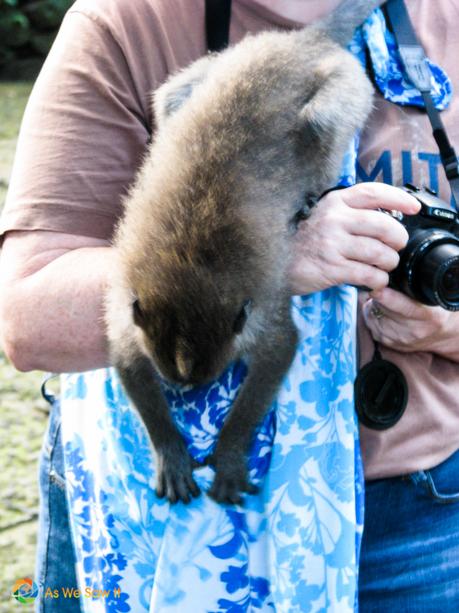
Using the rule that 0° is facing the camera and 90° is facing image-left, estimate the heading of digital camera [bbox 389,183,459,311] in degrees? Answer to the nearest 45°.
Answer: approximately 315°
